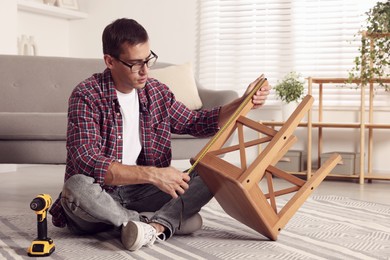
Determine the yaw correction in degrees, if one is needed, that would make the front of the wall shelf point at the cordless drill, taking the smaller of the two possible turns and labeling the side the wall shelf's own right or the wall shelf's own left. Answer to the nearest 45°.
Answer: approximately 45° to the wall shelf's own right

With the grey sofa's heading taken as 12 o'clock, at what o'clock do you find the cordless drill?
The cordless drill is roughly at 12 o'clock from the grey sofa.

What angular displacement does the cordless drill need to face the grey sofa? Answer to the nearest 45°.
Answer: approximately 135° to its right

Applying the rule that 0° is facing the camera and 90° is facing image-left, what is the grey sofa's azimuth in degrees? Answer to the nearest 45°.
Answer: approximately 0°

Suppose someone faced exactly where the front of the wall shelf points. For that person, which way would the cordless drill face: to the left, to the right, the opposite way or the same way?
to the right

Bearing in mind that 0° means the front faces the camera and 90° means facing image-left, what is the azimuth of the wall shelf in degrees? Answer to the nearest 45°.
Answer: approximately 315°

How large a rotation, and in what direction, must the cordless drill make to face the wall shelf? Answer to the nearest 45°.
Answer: approximately 135° to its right
